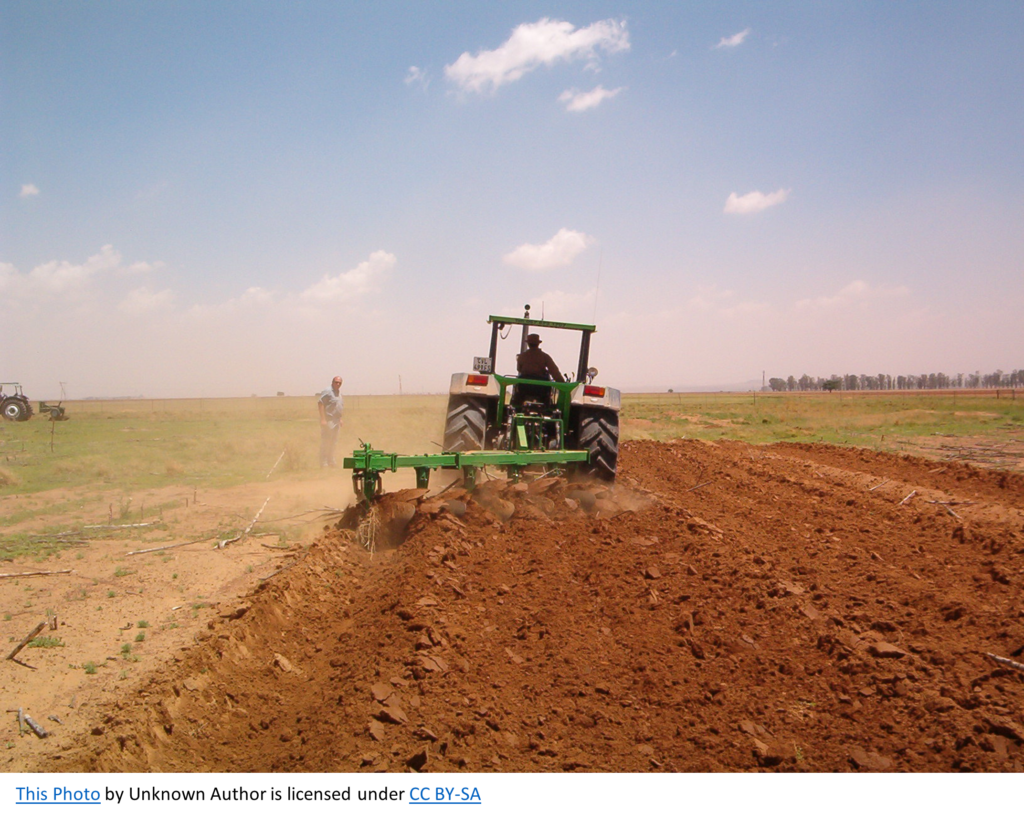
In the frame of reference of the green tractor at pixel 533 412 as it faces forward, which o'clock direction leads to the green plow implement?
The green plow implement is roughly at 7 o'clock from the green tractor.

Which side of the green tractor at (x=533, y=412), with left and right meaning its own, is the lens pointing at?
back

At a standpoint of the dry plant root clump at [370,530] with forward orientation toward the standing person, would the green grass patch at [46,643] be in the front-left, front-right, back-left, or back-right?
back-left

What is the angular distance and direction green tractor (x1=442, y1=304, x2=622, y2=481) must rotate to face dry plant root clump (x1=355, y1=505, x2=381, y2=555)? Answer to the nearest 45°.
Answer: approximately 135° to its left

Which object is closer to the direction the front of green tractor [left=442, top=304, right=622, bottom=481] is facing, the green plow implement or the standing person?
the standing person

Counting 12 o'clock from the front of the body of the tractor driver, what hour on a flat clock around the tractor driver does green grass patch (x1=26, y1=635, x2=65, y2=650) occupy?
The green grass patch is roughly at 7 o'clock from the tractor driver.

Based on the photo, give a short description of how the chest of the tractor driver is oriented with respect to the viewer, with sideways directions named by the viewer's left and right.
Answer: facing away from the viewer

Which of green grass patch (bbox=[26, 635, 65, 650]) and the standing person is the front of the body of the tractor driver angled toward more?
the standing person

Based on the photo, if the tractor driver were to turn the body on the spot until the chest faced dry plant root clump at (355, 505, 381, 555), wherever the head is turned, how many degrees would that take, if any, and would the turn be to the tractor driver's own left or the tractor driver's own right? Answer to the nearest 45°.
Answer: approximately 135° to the tractor driver's own left
